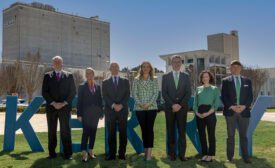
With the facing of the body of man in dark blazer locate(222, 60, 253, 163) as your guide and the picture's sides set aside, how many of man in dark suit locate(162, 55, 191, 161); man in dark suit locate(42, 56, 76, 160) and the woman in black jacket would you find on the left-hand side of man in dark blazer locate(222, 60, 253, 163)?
0

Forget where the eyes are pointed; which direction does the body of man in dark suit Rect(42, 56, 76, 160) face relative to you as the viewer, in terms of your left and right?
facing the viewer

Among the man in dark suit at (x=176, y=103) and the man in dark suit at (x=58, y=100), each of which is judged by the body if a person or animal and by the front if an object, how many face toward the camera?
2

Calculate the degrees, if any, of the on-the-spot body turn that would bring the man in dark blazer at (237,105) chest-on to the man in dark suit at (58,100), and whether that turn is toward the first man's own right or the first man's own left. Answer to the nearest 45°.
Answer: approximately 90° to the first man's own right

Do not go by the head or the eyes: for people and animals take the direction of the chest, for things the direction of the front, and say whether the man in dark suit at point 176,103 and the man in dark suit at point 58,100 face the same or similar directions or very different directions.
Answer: same or similar directions

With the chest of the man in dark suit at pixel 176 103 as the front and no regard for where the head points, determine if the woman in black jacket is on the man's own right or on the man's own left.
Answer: on the man's own right

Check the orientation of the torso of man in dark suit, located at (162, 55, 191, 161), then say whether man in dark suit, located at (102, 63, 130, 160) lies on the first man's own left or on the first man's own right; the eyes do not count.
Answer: on the first man's own right

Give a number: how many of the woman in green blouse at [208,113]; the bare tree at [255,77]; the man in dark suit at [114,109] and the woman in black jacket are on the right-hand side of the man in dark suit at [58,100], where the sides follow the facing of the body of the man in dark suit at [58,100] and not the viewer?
0

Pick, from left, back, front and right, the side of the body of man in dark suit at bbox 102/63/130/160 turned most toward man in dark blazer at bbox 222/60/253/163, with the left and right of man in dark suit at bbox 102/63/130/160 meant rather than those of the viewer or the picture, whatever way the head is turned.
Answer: left

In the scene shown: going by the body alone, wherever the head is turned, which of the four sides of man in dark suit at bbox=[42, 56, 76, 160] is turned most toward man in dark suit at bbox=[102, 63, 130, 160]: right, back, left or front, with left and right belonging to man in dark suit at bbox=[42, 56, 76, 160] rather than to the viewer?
left

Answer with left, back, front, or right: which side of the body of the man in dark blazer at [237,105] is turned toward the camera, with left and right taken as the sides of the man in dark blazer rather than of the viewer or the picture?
front

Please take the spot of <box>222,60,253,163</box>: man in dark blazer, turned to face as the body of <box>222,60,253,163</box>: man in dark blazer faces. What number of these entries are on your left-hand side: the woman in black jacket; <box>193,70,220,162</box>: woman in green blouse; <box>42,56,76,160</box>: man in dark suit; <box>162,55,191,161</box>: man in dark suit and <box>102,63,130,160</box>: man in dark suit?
0

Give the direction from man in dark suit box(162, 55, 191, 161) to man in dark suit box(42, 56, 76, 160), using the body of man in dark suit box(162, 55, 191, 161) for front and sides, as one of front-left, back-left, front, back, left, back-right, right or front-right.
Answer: right

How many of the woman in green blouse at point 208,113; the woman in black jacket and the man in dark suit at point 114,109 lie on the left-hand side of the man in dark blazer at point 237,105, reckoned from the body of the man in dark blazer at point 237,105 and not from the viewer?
0

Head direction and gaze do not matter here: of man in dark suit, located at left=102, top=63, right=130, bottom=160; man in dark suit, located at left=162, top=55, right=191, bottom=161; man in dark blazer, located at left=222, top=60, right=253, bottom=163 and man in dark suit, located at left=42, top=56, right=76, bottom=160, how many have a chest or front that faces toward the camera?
4

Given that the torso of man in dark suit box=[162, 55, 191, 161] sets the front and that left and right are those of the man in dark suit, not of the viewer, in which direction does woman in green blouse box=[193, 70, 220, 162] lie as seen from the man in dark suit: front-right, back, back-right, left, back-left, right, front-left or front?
left

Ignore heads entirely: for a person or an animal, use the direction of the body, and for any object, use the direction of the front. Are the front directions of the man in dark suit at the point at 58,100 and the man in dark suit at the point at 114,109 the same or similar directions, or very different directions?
same or similar directions
